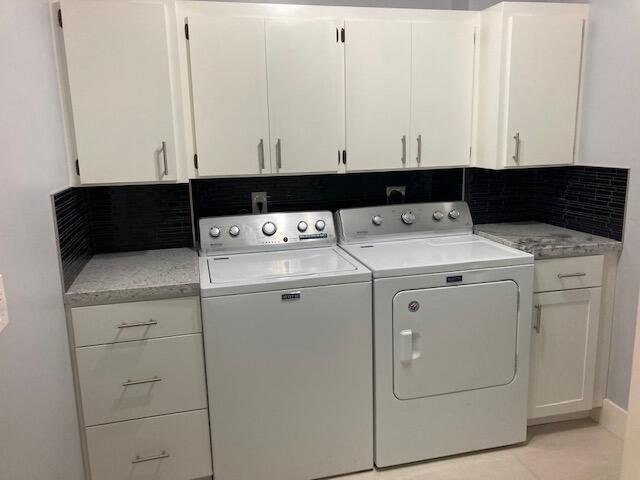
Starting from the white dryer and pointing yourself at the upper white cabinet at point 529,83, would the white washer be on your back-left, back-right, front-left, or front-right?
back-left

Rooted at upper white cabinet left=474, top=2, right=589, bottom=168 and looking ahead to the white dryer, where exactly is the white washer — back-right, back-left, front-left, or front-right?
front-right

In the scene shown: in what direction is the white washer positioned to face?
toward the camera

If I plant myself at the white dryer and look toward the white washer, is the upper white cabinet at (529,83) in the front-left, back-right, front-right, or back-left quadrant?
back-right

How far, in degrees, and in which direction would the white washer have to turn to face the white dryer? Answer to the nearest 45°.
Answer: approximately 90° to its left

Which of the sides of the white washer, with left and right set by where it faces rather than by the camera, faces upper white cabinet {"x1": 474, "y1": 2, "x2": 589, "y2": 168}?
left
